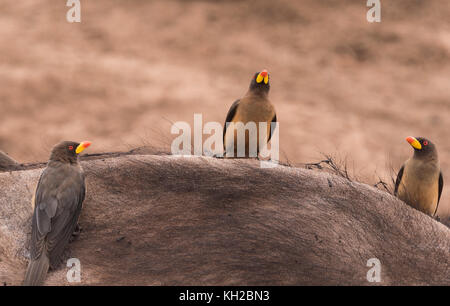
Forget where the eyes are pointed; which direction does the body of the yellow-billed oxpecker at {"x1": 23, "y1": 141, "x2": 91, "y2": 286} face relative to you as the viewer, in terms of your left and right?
facing away from the viewer and to the right of the viewer

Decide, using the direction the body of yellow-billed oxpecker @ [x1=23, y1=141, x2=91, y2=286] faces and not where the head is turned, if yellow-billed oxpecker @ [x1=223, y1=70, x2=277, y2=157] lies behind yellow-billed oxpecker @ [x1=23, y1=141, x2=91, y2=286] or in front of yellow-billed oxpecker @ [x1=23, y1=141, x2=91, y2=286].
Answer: in front

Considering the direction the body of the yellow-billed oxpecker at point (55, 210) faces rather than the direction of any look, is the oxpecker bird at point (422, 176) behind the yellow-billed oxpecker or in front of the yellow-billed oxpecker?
in front
